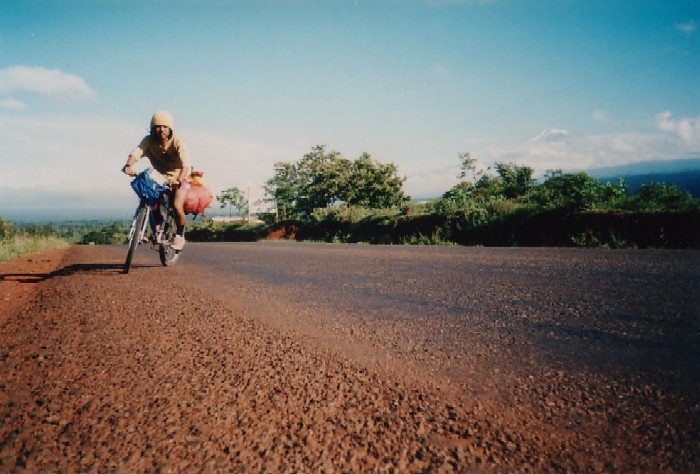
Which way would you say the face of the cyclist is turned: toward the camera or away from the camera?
toward the camera

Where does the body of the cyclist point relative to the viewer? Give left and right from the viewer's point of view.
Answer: facing the viewer and to the left of the viewer

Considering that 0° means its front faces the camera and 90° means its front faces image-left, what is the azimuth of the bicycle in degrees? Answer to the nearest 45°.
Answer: approximately 45°
